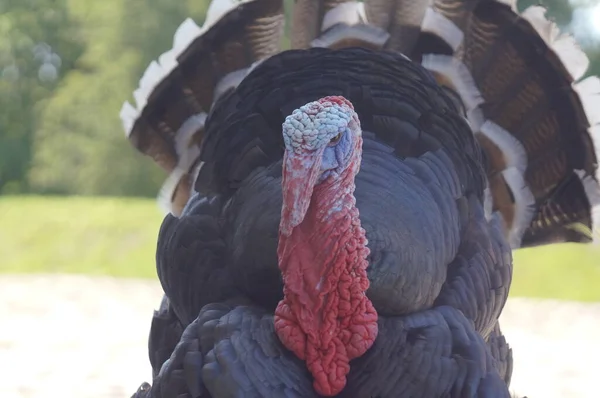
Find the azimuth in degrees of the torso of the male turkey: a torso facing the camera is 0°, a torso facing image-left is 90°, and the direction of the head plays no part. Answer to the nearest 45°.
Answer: approximately 0°
